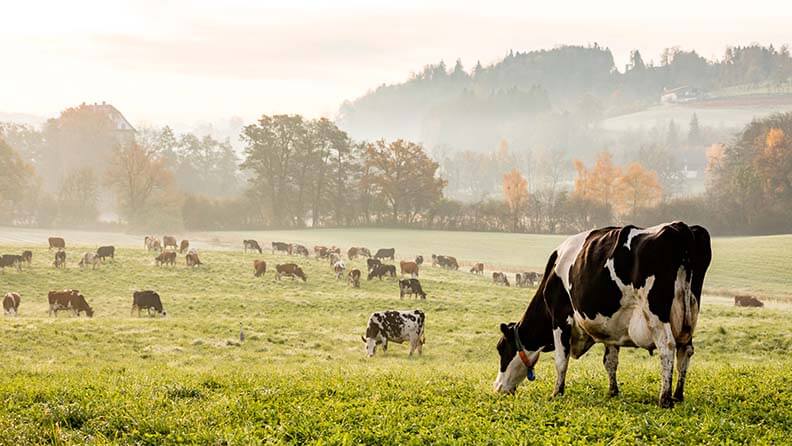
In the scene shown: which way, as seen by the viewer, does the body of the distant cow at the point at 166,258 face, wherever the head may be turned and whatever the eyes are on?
to the viewer's left

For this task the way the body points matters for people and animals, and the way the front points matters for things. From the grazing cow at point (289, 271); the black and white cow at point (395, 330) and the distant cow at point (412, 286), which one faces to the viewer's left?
the black and white cow

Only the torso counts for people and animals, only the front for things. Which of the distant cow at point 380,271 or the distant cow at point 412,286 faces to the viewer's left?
the distant cow at point 380,271

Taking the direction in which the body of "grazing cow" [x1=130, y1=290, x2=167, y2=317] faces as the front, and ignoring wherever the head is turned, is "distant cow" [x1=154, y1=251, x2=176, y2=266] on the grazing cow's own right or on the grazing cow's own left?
on the grazing cow's own left

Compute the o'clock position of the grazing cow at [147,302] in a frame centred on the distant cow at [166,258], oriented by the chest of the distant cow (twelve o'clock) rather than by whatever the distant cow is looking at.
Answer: The grazing cow is roughly at 9 o'clock from the distant cow.

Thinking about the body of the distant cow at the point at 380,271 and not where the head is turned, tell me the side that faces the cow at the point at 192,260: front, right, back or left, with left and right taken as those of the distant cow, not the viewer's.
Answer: front

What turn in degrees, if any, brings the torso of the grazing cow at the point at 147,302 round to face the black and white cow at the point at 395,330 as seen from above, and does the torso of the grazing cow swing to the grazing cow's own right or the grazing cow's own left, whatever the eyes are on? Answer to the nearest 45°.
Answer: approximately 45° to the grazing cow's own right

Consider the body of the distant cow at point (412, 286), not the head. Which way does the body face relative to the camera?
to the viewer's right

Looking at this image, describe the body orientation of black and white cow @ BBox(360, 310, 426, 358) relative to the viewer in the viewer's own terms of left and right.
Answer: facing to the left of the viewer

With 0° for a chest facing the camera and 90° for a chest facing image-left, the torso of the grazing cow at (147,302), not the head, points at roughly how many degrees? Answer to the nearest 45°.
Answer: approximately 270°

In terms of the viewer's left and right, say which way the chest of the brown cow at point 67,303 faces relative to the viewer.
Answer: facing to the right of the viewer
